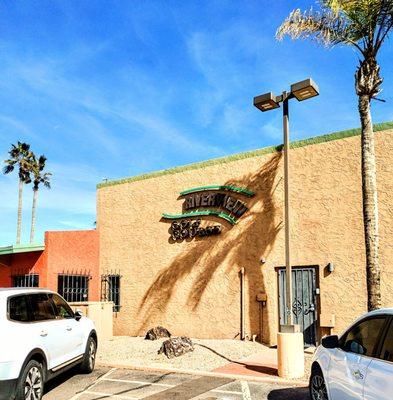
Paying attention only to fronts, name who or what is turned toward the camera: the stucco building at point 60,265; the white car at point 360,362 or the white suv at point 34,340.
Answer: the stucco building

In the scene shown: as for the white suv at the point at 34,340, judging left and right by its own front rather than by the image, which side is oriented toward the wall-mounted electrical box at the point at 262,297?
front

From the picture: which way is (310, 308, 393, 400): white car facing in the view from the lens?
facing away from the viewer and to the left of the viewer

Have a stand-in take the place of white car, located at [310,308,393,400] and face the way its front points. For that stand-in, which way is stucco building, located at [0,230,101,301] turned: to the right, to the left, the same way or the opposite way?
the opposite way

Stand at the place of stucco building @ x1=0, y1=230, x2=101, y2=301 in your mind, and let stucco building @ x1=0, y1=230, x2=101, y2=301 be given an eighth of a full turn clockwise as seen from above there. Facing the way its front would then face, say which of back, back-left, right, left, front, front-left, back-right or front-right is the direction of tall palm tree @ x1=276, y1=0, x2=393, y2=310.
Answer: left

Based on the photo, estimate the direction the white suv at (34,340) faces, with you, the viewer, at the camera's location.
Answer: facing away from the viewer and to the right of the viewer

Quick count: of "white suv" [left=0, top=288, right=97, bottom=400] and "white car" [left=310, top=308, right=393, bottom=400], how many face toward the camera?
0

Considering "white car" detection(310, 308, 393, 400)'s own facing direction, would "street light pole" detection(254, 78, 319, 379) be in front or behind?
in front

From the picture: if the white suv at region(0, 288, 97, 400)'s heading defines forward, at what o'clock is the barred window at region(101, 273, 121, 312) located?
The barred window is roughly at 11 o'clock from the white suv.

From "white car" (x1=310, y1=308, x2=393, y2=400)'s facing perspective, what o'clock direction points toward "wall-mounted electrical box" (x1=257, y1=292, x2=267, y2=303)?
The wall-mounted electrical box is roughly at 1 o'clock from the white car.

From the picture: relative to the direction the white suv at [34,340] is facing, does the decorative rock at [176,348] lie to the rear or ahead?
ahead

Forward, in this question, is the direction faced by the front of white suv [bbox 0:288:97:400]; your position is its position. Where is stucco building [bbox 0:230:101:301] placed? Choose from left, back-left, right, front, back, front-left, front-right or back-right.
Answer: front-left

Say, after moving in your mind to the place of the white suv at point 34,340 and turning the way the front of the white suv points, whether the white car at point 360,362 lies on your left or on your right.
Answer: on your right

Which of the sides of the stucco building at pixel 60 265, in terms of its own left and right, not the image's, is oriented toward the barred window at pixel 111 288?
left
